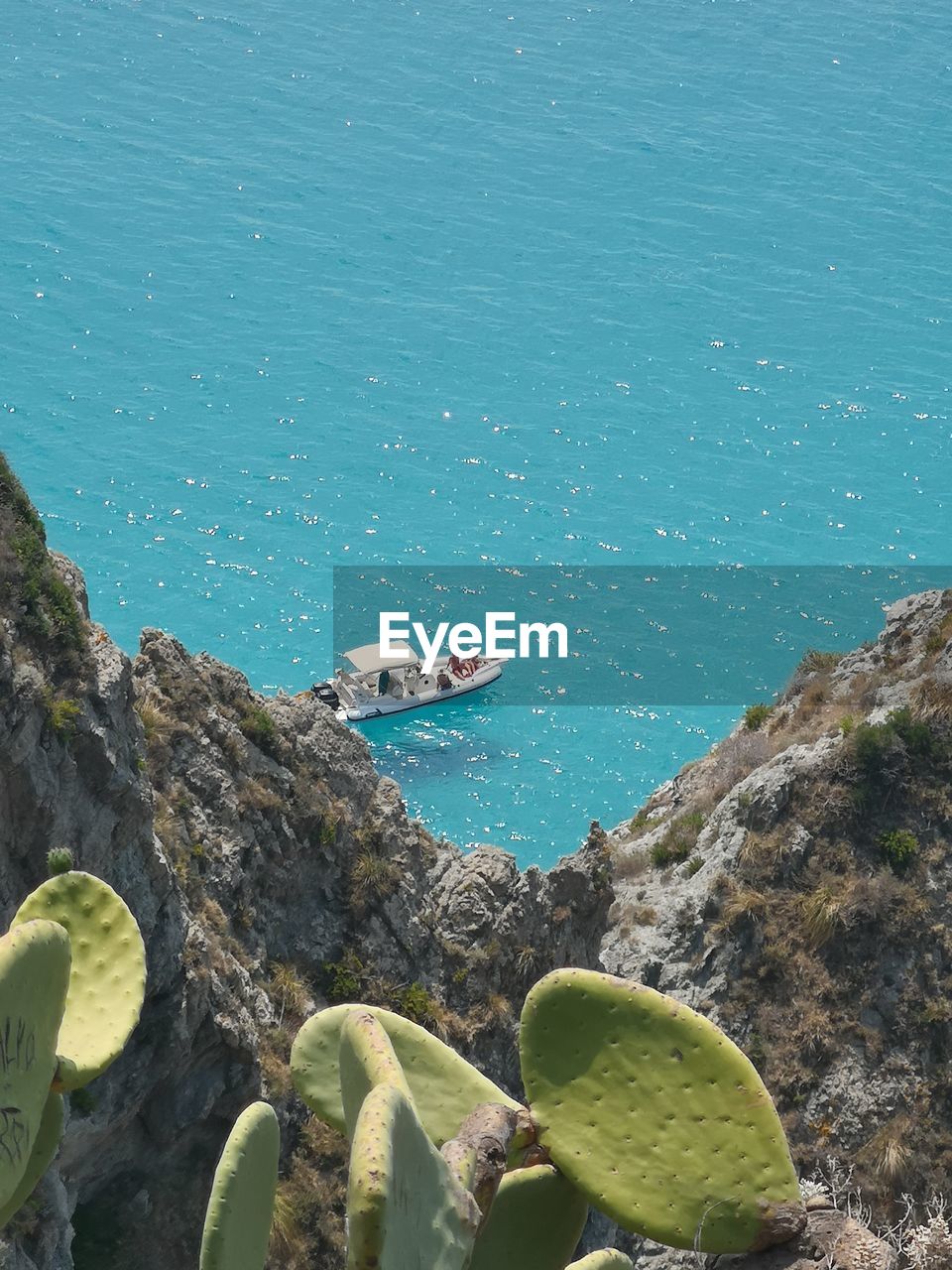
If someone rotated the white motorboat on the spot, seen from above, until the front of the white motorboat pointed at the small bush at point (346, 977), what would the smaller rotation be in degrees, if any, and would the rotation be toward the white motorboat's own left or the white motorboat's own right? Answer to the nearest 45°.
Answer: approximately 135° to the white motorboat's own right

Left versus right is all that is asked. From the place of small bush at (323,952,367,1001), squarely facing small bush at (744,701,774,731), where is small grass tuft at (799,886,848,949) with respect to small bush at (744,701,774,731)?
right

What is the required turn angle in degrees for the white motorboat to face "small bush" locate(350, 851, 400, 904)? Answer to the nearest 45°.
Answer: approximately 135° to its right

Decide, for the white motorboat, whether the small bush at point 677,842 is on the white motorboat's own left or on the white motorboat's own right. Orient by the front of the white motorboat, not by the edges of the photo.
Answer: on the white motorboat's own right

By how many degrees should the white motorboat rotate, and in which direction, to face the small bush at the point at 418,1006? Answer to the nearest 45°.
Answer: approximately 135° to its right

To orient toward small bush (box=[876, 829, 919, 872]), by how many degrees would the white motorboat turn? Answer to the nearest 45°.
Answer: approximately 90° to its right

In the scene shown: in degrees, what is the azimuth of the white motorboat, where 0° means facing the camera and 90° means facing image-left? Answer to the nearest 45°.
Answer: approximately 225°
